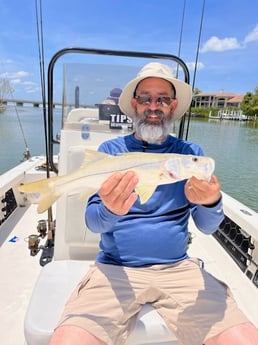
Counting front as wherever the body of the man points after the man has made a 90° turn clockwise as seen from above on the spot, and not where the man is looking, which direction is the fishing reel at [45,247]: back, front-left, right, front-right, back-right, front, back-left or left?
front-right

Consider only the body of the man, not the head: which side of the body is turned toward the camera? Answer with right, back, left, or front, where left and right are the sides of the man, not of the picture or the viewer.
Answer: front

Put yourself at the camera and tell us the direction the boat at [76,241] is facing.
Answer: facing the viewer

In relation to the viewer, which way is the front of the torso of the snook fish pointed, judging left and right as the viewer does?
facing to the right of the viewer

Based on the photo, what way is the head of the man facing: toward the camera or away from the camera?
toward the camera

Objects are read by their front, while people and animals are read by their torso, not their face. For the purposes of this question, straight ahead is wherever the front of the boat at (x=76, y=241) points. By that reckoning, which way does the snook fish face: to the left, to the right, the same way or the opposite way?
to the left
